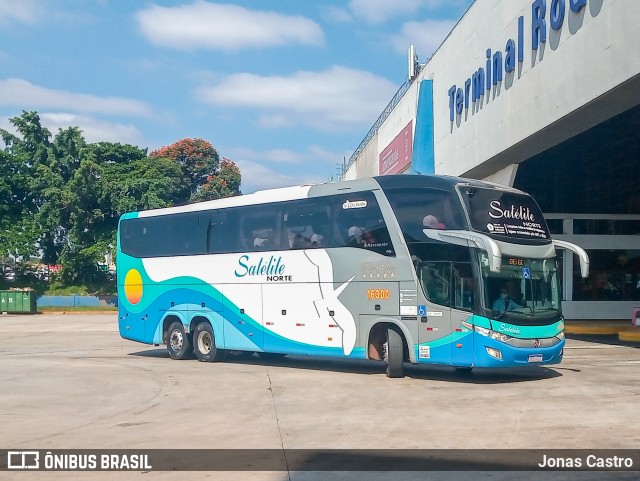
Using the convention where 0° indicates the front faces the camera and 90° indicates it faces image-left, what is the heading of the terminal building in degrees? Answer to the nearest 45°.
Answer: approximately 45°

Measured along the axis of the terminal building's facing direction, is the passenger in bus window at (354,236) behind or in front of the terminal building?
in front

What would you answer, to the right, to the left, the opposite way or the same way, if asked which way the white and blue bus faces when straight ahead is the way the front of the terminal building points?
to the left

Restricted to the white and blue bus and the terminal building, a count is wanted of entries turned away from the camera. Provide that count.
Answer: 0

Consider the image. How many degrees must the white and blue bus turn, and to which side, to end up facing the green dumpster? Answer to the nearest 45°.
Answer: approximately 180°

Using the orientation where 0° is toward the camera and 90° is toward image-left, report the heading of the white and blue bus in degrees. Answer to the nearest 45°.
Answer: approximately 315°
